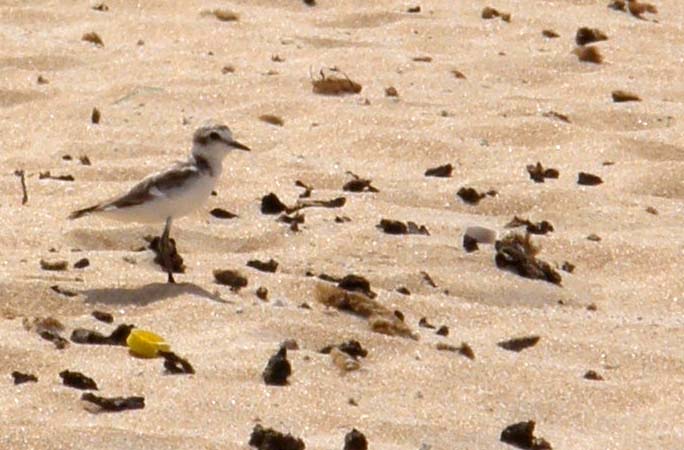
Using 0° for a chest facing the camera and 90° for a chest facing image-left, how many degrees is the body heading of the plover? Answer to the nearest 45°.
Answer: approximately 270°

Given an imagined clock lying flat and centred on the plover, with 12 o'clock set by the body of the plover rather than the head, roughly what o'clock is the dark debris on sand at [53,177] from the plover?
The dark debris on sand is roughly at 8 o'clock from the plover.

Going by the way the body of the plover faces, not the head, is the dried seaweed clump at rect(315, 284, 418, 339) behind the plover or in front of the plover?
in front

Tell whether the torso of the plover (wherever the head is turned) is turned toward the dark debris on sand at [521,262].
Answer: yes

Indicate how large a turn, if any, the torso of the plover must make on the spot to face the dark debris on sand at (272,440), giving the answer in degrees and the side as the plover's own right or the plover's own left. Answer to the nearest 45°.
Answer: approximately 90° to the plover's own right

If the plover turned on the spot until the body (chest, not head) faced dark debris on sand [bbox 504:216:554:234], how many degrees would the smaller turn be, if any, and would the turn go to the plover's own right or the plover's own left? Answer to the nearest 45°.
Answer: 0° — it already faces it

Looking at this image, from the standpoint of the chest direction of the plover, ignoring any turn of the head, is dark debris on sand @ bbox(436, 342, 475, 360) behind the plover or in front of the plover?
in front

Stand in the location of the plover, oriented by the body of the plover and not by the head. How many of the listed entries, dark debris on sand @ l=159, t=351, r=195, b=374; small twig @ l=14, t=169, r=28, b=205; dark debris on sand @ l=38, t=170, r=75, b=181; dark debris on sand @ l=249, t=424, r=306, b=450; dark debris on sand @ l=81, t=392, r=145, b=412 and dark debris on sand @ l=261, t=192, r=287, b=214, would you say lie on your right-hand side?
3

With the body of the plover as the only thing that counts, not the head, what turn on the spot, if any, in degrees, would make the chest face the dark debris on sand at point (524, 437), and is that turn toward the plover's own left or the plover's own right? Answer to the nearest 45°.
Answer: approximately 45° to the plover's own right

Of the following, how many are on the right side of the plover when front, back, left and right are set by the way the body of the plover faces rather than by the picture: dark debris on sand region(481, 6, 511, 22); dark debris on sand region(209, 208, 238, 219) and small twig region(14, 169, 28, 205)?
0

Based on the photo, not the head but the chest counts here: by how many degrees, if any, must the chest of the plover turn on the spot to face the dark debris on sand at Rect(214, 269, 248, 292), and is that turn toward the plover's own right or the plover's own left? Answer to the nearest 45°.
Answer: approximately 45° to the plover's own right

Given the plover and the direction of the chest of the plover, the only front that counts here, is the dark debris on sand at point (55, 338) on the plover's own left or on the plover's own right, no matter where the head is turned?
on the plover's own right

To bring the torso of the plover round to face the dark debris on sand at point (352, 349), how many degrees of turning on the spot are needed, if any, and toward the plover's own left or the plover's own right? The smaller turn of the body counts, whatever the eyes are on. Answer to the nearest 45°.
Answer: approximately 45° to the plover's own right

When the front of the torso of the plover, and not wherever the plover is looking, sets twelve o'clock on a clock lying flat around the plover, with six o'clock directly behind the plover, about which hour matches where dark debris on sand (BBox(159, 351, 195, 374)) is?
The dark debris on sand is roughly at 3 o'clock from the plover.
